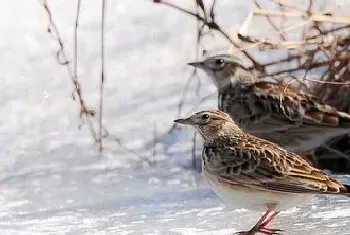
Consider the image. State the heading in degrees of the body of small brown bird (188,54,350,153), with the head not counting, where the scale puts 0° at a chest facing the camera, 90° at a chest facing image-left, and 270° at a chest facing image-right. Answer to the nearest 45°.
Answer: approximately 90°

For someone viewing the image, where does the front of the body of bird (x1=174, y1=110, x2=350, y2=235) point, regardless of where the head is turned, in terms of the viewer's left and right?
facing to the left of the viewer

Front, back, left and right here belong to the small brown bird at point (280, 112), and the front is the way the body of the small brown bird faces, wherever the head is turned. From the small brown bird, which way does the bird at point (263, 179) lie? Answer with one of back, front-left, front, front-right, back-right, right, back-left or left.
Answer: left

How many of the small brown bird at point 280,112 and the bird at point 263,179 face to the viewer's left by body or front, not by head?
2

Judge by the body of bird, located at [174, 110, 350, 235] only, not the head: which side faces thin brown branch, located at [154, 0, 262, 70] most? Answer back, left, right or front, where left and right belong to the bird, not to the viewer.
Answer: right

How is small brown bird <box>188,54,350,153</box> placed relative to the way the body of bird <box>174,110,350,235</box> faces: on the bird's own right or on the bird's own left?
on the bird's own right
